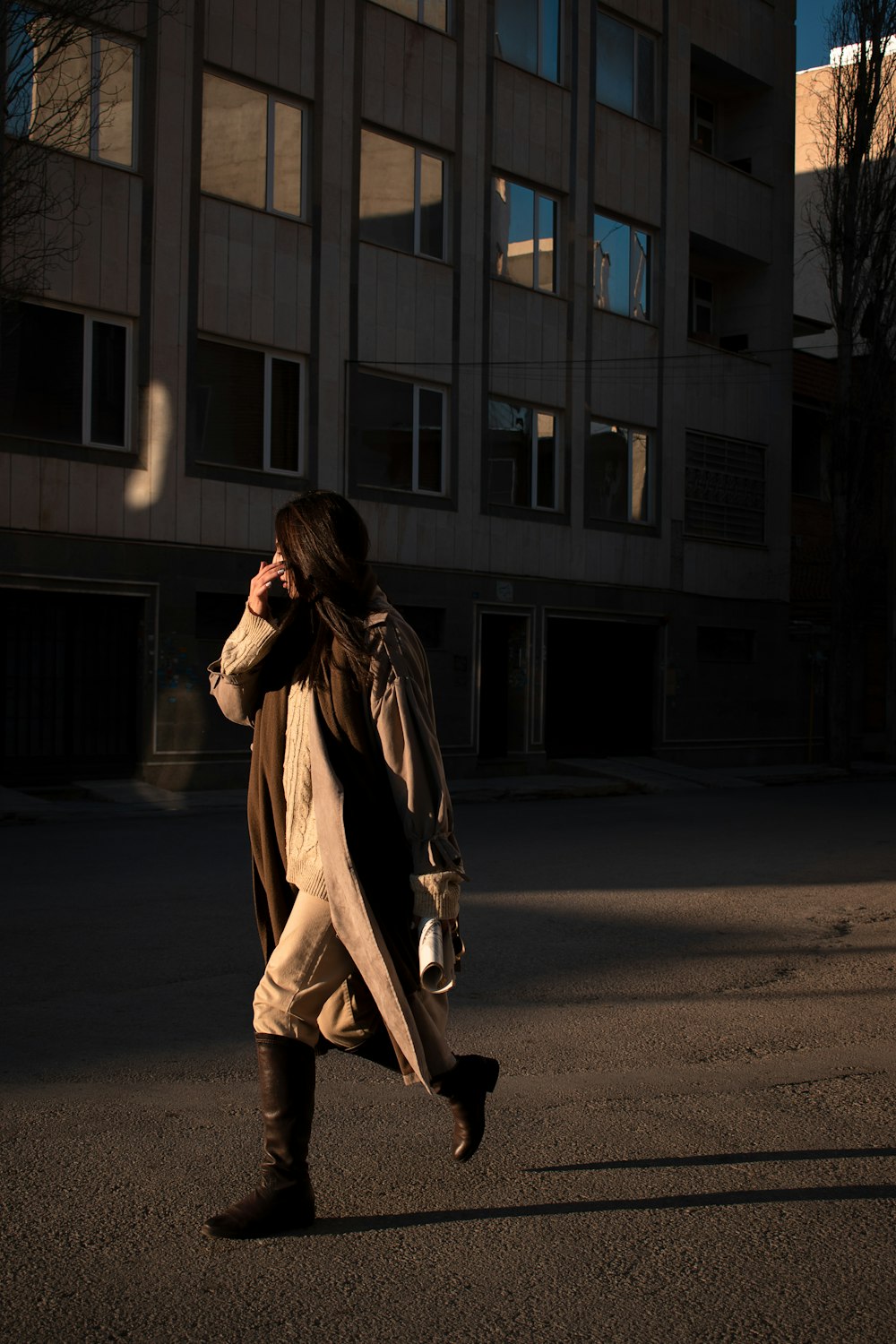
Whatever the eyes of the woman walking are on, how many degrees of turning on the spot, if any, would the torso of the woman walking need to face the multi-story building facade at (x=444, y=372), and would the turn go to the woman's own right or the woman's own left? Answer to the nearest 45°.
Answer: approximately 135° to the woman's own right

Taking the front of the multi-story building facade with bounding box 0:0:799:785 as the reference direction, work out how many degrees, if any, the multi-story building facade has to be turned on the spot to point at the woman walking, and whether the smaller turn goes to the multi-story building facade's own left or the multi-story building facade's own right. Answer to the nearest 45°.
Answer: approximately 45° to the multi-story building facade's own right

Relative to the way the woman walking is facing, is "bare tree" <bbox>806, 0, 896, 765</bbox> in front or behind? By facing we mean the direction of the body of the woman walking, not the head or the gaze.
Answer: behind

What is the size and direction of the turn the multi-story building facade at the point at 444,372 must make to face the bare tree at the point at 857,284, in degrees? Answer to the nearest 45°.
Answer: approximately 90° to its left

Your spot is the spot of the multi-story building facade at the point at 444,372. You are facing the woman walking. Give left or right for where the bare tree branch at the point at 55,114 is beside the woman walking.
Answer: right

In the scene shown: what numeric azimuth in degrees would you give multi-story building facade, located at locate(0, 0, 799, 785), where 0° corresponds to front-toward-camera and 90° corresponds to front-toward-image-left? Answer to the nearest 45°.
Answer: approximately 315°

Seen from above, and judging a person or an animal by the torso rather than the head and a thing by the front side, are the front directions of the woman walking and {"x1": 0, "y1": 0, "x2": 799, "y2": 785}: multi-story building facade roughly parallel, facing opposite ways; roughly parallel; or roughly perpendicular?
roughly perpendicular
